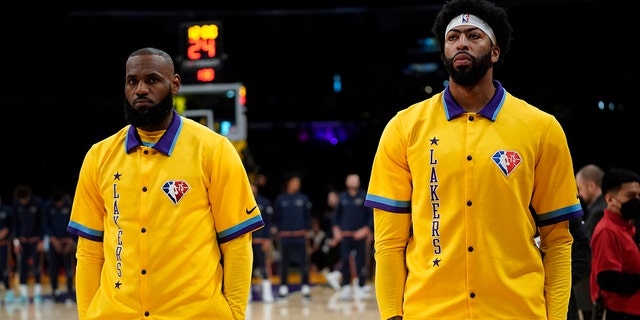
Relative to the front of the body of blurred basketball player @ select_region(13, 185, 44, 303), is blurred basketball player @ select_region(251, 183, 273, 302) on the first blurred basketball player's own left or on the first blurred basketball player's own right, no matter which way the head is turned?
on the first blurred basketball player's own left

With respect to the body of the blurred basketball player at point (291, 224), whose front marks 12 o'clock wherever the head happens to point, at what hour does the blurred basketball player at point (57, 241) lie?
the blurred basketball player at point (57, 241) is roughly at 3 o'clock from the blurred basketball player at point (291, 224).

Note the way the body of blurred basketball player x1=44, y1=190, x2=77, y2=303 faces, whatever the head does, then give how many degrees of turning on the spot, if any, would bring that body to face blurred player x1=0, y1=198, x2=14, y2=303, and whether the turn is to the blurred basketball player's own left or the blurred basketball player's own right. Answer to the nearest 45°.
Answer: approximately 135° to the blurred basketball player's own right

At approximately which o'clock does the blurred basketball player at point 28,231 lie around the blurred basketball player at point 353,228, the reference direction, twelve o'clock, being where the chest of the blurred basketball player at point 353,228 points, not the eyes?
the blurred basketball player at point 28,231 is roughly at 3 o'clock from the blurred basketball player at point 353,228.

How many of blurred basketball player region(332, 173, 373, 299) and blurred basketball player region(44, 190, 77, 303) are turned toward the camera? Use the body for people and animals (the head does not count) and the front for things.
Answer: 2
